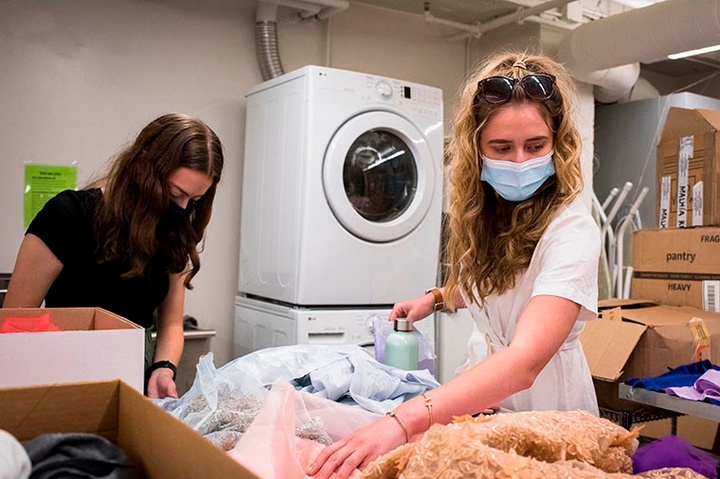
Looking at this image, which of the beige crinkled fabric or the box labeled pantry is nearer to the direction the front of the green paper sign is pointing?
the beige crinkled fabric

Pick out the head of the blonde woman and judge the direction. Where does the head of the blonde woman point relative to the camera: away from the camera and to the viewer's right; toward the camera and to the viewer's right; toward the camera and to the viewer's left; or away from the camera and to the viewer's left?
toward the camera and to the viewer's left

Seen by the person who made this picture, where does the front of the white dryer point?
facing the viewer and to the right of the viewer

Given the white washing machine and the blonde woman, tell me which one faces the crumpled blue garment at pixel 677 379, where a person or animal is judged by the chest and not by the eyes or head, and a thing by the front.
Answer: the white washing machine

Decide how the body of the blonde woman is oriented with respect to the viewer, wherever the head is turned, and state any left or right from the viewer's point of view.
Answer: facing the viewer and to the left of the viewer

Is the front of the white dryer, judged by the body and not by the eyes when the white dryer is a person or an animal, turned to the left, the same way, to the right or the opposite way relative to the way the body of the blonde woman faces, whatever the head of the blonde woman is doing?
to the left

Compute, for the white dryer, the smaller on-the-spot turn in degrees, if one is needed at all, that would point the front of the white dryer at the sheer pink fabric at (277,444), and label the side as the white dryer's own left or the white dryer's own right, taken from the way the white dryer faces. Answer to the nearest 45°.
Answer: approximately 45° to the white dryer's own right

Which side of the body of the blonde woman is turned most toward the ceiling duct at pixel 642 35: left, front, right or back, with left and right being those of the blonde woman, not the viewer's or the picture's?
back

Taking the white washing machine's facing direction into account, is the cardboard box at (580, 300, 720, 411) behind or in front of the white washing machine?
in front

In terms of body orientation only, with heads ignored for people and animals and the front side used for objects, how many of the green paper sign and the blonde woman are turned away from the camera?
0

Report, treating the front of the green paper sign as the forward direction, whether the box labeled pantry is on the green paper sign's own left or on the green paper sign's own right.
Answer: on the green paper sign's own left

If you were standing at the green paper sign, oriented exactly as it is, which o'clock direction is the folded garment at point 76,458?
The folded garment is roughly at 12 o'clock from the green paper sign.

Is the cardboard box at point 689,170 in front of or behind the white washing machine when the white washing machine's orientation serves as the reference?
in front

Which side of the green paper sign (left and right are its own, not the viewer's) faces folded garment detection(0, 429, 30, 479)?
front

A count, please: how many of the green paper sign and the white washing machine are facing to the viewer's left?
0

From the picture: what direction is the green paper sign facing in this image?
toward the camera
